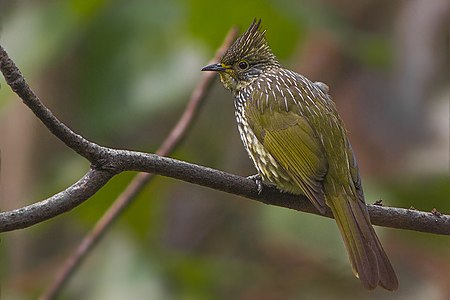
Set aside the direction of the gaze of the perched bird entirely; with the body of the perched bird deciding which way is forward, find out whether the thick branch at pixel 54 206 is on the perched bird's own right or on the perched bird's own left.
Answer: on the perched bird's own left

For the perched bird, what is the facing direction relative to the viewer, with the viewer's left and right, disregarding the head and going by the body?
facing away from the viewer and to the left of the viewer
